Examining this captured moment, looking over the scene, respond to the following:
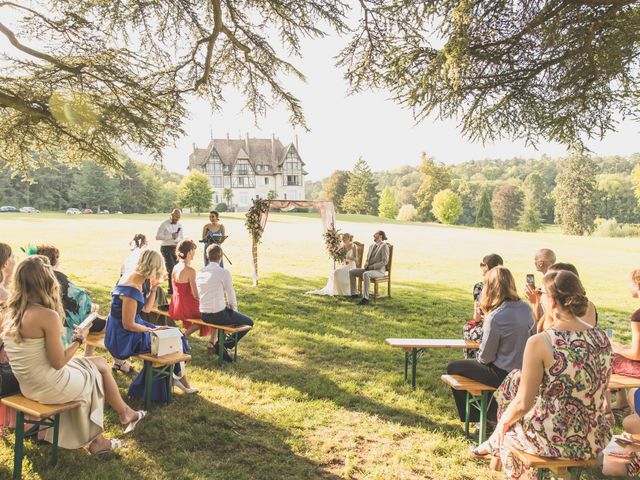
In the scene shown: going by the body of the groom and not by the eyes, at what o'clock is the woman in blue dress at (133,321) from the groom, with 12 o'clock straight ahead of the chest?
The woman in blue dress is roughly at 11 o'clock from the groom.

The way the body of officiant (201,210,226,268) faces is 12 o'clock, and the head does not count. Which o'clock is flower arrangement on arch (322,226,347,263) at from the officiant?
The flower arrangement on arch is roughly at 9 o'clock from the officiant.

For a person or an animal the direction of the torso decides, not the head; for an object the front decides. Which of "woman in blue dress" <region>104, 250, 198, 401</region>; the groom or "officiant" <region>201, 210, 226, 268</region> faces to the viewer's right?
the woman in blue dress

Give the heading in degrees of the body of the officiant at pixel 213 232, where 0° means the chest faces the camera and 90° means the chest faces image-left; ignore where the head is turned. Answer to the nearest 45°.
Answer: approximately 0°

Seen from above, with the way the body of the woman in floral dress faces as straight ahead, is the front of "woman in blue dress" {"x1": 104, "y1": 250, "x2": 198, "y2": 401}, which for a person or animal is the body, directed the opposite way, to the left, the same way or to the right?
to the right

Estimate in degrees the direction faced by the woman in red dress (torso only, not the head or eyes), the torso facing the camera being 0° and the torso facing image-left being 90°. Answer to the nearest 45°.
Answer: approximately 225°

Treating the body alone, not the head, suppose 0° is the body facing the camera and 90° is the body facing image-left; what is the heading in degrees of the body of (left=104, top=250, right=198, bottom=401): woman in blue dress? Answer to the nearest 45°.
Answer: approximately 270°

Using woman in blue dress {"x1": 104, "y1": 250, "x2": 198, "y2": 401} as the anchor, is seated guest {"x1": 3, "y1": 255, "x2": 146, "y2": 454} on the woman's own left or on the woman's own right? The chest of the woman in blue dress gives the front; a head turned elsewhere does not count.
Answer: on the woman's own right

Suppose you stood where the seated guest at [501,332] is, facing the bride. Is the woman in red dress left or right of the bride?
left

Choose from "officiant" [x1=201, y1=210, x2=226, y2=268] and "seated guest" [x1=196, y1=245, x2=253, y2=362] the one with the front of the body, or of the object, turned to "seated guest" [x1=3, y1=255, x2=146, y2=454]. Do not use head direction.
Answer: the officiant

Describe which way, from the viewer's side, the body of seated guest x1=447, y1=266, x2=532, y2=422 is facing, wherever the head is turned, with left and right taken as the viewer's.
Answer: facing away from the viewer and to the left of the viewer

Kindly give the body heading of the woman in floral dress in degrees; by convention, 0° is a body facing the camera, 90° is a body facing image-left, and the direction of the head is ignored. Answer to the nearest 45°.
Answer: approximately 135°
